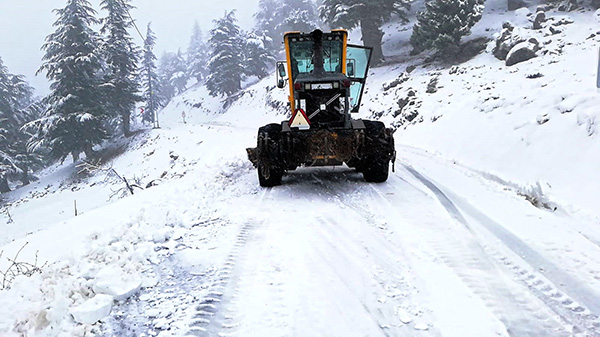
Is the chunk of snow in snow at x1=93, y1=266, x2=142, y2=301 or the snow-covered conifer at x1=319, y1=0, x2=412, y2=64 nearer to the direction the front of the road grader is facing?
the snow-covered conifer

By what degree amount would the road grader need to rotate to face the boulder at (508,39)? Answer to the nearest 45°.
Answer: approximately 45° to its right

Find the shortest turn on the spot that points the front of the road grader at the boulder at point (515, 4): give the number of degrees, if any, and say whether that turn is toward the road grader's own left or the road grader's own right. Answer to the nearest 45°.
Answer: approximately 45° to the road grader's own right

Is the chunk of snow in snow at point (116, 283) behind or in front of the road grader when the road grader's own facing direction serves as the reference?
behind

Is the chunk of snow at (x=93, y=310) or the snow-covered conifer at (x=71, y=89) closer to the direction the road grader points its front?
the snow-covered conifer

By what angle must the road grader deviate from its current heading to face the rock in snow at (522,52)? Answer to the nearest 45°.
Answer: approximately 45° to its right

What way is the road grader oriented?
away from the camera

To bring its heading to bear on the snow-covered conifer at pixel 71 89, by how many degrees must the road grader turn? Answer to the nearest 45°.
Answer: approximately 45° to its left

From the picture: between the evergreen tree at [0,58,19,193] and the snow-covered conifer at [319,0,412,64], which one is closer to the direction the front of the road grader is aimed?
the snow-covered conifer

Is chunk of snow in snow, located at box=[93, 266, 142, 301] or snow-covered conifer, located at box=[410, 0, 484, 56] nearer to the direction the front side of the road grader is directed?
the snow-covered conifer

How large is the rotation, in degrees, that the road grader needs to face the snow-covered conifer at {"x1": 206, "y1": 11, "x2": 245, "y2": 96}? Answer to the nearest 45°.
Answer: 0° — it already faces it
